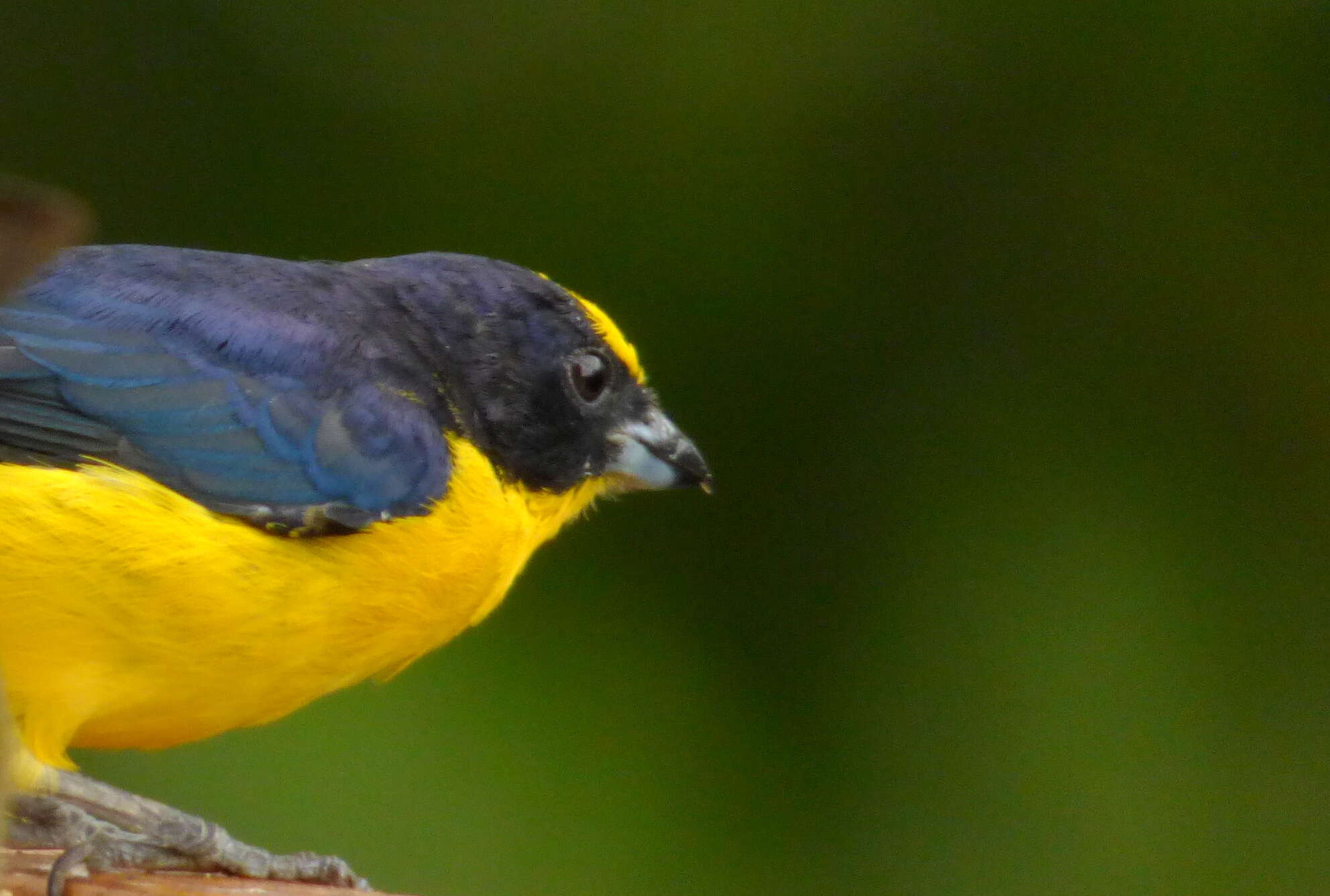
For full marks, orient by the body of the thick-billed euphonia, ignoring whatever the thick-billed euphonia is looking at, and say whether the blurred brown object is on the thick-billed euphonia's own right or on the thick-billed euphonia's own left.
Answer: on the thick-billed euphonia's own right

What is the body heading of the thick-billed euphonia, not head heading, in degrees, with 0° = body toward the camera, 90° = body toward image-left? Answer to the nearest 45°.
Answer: approximately 270°
